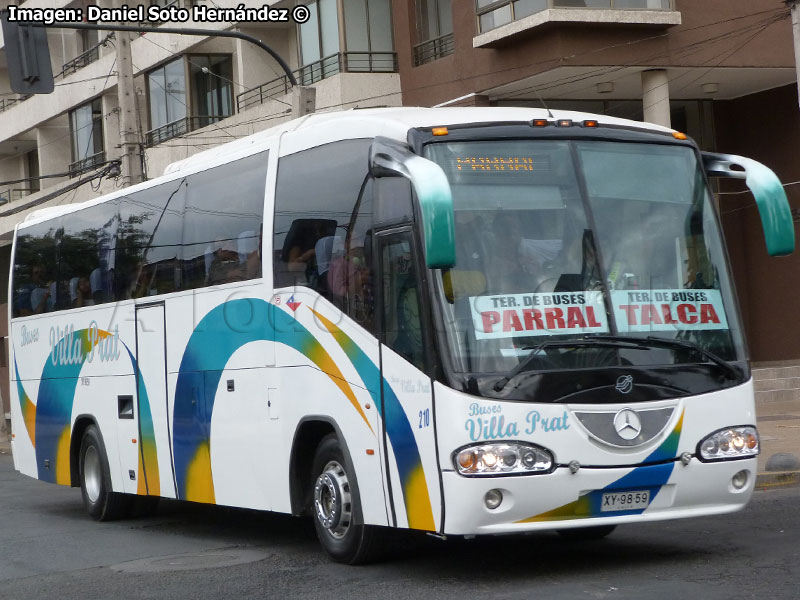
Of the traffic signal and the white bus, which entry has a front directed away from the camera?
the traffic signal

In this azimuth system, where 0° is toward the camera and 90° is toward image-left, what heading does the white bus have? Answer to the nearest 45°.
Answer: approximately 315°

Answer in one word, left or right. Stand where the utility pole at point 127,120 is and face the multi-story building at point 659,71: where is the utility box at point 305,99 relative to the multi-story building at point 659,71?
right

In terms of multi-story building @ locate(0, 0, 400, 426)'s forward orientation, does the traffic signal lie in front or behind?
in front

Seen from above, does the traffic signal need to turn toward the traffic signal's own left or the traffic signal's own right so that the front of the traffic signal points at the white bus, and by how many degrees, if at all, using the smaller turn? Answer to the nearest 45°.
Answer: approximately 180°

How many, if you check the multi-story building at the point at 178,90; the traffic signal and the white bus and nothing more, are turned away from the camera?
1

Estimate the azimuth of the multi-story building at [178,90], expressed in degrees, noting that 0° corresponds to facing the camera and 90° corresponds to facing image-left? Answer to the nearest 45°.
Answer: approximately 45°

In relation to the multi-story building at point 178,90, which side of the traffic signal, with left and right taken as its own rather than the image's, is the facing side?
front

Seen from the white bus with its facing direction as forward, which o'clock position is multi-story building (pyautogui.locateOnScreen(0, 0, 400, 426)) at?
The multi-story building is roughly at 7 o'clock from the white bus.

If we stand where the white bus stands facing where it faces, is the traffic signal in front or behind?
behind

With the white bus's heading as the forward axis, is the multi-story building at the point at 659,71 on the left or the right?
on its left

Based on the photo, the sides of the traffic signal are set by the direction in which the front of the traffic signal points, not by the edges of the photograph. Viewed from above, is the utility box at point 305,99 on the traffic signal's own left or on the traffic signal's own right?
on the traffic signal's own right

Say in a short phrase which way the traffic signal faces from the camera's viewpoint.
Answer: facing away from the viewer

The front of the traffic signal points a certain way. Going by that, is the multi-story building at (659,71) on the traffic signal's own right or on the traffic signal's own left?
on the traffic signal's own right

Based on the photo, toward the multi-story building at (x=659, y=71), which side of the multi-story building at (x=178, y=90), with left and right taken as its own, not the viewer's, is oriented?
left

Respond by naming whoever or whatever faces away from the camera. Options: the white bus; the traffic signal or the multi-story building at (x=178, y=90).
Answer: the traffic signal
